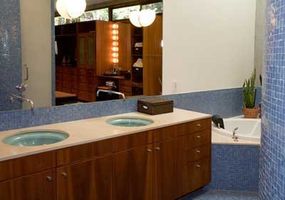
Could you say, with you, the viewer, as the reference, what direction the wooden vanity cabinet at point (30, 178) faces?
facing the viewer and to the right of the viewer

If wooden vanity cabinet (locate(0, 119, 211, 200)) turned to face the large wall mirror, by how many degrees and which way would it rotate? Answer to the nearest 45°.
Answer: approximately 135° to its left

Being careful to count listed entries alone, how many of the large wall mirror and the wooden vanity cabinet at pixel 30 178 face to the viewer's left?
0

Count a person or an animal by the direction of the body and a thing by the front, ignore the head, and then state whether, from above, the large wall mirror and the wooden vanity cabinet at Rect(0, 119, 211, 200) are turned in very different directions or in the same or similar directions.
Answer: same or similar directions

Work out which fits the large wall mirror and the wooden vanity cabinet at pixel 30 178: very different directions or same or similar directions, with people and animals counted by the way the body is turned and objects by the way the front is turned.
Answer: same or similar directions

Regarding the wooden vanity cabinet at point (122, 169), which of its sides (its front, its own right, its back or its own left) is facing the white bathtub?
left

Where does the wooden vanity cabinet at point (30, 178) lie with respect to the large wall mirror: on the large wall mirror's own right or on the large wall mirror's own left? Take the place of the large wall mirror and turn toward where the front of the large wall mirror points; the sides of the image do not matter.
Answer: on the large wall mirror's own right

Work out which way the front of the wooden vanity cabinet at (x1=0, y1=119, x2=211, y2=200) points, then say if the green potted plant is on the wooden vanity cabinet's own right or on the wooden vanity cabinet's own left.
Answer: on the wooden vanity cabinet's own left

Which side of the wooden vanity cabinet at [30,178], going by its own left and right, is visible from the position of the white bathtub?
left

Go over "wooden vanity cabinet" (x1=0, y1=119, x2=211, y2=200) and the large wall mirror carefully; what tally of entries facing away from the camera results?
0
